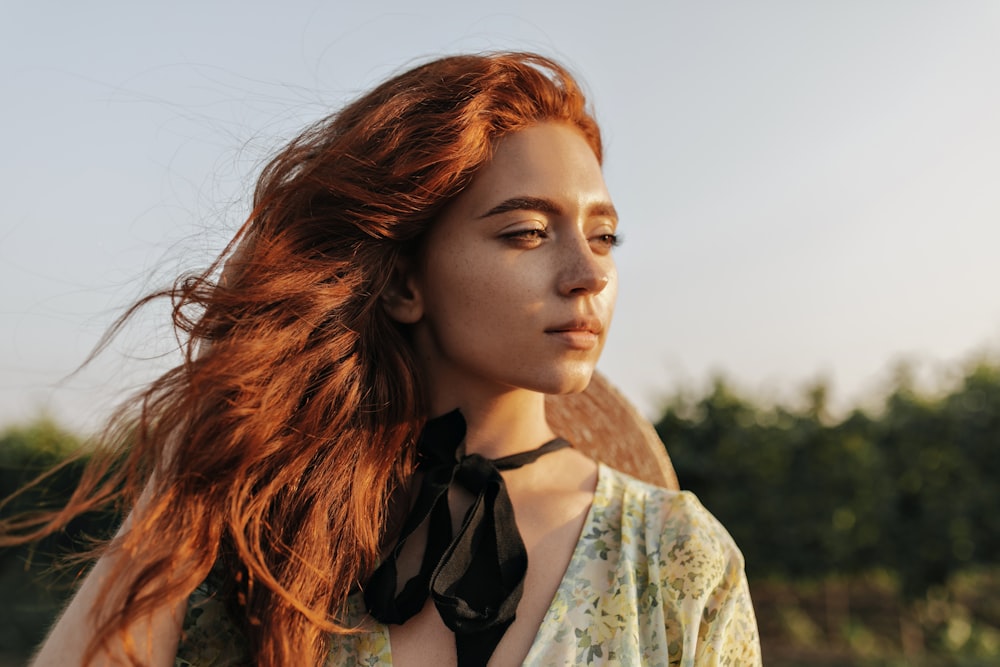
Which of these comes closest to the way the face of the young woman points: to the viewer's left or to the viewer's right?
to the viewer's right

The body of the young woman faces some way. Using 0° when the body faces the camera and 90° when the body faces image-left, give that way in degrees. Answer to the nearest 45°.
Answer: approximately 315°
